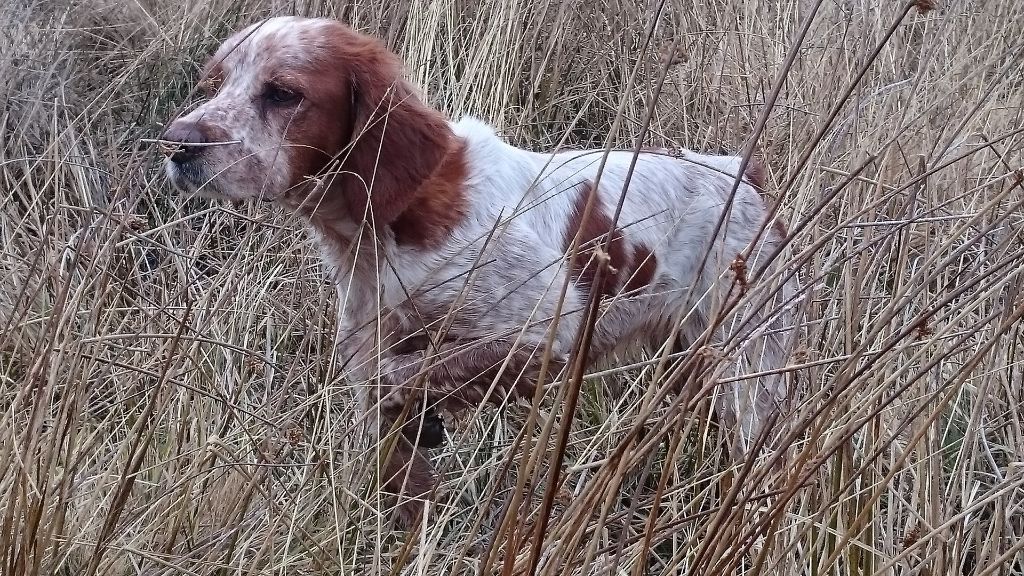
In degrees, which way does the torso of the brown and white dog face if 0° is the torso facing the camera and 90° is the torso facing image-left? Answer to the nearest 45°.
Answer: approximately 90°
